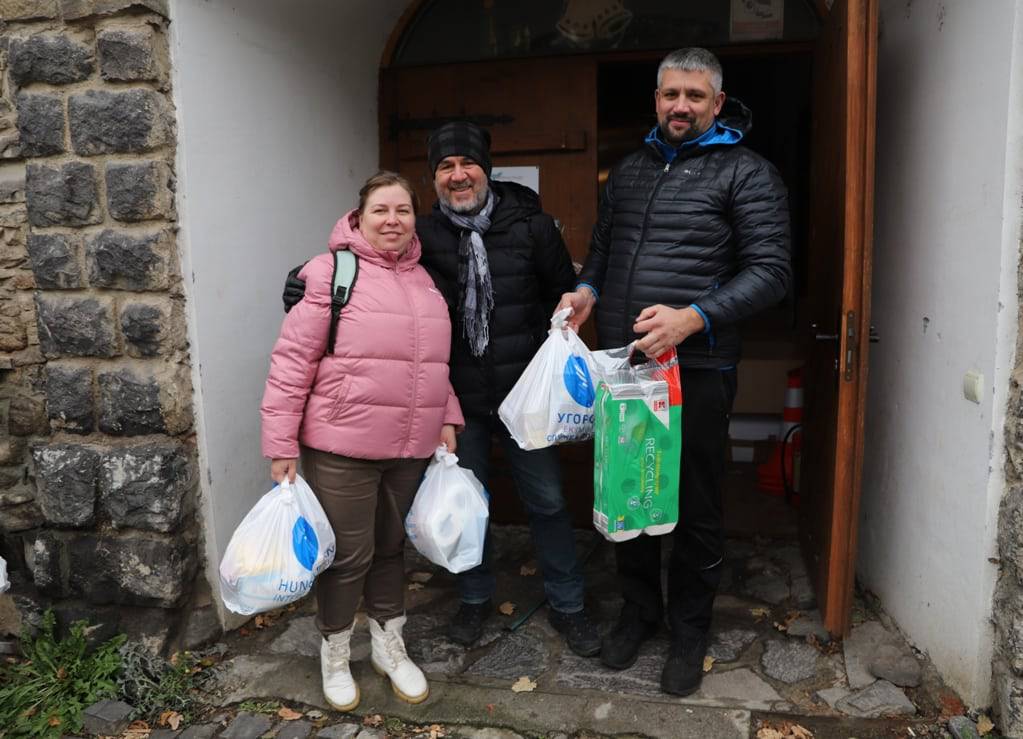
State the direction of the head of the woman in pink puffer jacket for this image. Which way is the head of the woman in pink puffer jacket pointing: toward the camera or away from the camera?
toward the camera

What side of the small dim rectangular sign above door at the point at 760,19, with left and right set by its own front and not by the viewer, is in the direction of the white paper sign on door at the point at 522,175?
right

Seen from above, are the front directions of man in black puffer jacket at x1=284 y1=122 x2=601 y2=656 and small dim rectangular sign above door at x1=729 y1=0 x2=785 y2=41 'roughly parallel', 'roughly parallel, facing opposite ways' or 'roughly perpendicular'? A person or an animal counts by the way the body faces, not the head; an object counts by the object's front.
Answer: roughly parallel

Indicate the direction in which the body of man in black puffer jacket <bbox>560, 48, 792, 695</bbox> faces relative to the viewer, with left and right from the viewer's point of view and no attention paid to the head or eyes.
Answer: facing the viewer and to the left of the viewer

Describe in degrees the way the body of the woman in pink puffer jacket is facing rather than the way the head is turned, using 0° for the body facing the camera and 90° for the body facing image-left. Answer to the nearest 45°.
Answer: approximately 315°

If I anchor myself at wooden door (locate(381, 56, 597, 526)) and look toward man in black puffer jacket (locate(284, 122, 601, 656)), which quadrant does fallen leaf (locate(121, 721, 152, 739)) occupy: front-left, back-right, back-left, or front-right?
front-right

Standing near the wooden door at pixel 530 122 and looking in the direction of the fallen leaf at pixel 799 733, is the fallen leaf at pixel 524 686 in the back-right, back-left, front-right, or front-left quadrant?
front-right

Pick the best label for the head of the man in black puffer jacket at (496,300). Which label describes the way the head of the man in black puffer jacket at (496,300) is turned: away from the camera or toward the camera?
toward the camera

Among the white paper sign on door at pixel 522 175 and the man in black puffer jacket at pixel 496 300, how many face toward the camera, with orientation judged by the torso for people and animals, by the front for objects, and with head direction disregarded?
2

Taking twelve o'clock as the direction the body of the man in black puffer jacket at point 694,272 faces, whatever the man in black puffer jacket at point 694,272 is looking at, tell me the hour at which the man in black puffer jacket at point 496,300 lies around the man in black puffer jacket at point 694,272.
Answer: the man in black puffer jacket at point 496,300 is roughly at 2 o'clock from the man in black puffer jacket at point 694,272.

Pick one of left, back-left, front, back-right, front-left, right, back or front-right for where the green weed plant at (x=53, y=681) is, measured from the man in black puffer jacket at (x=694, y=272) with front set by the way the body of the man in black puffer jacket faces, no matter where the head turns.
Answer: front-right

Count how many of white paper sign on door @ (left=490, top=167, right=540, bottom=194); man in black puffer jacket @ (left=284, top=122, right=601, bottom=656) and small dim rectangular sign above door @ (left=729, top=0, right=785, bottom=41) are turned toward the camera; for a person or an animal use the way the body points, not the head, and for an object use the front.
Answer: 3

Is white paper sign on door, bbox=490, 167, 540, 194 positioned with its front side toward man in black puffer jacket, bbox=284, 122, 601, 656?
yes

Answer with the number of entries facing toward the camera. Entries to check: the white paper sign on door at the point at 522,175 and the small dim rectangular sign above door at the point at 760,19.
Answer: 2

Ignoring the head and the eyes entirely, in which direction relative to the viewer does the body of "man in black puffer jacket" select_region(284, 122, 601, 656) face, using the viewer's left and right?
facing the viewer
